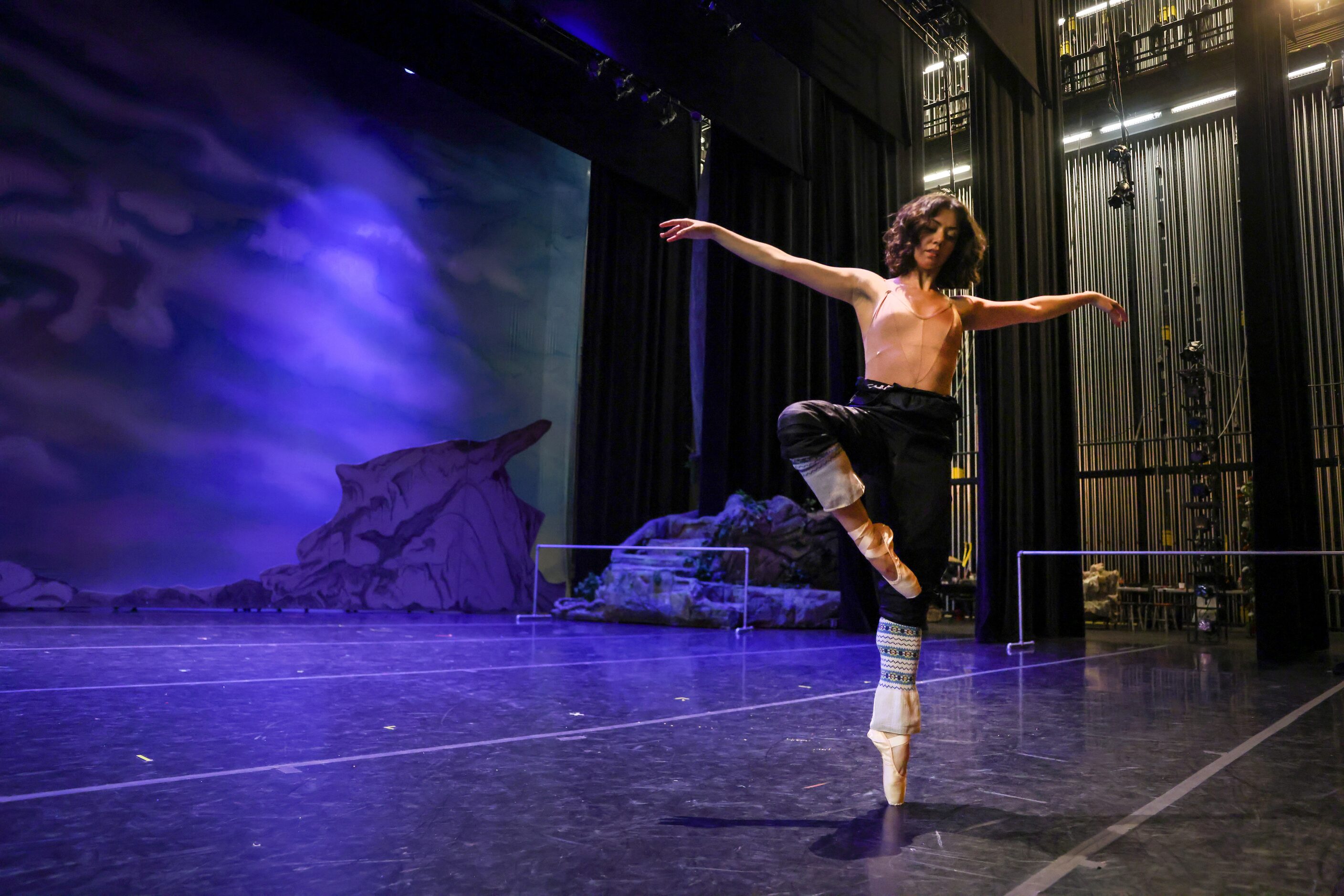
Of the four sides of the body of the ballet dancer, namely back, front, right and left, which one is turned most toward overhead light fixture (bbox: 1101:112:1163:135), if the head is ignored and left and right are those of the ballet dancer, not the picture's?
back

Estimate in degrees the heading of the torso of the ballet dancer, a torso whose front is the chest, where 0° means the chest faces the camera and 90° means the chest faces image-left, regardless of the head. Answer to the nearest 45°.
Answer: approximately 0°

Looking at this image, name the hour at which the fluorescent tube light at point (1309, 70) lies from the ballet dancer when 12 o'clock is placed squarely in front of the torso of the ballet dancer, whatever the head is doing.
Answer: The fluorescent tube light is roughly at 7 o'clock from the ballet dancer.

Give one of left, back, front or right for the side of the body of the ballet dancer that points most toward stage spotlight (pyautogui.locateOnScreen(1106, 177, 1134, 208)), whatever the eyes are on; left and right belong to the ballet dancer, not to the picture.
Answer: back

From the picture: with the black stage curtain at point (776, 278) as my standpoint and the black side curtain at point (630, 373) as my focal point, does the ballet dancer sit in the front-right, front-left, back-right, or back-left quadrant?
back-left

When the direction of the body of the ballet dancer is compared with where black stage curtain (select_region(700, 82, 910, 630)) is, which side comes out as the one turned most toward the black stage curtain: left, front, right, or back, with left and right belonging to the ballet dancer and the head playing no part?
back

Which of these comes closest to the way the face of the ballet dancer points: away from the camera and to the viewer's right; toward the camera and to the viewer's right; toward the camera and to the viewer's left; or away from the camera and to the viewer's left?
toward the camera and to the viewer's left

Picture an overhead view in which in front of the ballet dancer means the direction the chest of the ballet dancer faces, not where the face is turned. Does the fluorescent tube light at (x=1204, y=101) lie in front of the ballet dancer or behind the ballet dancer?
behind
